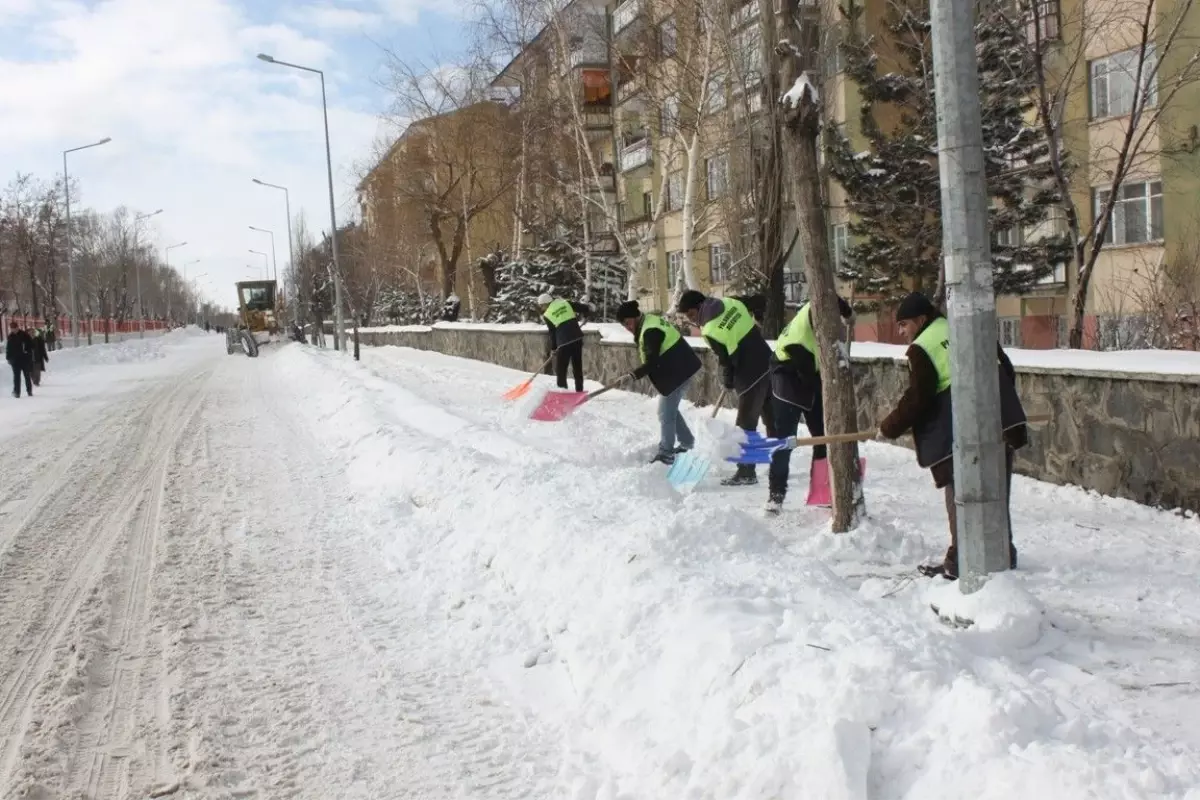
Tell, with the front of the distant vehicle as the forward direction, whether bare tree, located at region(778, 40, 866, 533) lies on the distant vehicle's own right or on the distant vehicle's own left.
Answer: on the distant vehicle's own left

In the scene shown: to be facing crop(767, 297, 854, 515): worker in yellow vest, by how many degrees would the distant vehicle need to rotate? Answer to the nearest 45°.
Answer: approximately 45° to its left

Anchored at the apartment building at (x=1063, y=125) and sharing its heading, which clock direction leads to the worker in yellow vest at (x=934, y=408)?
The worker in yellow vest is roughly at 11 o'clock from the apartment building.

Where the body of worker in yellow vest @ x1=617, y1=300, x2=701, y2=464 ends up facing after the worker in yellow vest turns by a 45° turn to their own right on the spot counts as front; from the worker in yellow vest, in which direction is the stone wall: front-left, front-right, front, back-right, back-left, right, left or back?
back

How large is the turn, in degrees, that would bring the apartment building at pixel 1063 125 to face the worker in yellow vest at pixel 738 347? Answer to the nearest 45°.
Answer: approximately 45° to its left

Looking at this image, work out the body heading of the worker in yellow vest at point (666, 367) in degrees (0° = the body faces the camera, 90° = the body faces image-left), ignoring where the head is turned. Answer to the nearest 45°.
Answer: approximately 90°

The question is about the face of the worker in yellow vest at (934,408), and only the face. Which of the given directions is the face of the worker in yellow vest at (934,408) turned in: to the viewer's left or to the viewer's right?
to the viewer's left

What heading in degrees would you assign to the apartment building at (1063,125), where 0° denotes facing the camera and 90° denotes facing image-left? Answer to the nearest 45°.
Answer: approximately 45°

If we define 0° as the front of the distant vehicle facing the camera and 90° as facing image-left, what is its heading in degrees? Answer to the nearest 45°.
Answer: approximately 45°

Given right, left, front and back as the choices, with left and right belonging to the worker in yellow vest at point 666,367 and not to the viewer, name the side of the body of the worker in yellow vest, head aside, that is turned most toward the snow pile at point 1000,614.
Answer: left

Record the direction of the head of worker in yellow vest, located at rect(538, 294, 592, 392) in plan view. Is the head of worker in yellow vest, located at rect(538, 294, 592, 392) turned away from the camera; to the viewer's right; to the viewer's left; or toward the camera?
to the viewer's left
